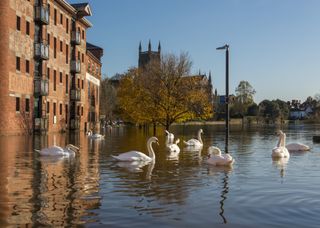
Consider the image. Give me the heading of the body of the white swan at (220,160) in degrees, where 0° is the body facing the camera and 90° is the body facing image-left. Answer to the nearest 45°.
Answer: approximately 90°

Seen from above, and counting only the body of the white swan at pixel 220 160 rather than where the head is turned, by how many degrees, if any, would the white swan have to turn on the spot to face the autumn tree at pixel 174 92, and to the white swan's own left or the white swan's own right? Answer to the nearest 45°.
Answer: approximately 90° to the white swan's own right

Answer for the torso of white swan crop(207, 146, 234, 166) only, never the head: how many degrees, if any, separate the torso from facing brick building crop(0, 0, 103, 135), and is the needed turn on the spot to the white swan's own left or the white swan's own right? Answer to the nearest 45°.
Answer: approximately 45° to the white swan's own right
